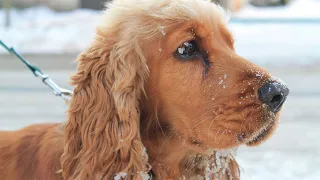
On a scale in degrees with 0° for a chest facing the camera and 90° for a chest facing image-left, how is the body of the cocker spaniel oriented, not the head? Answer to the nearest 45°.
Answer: approximately 270°
